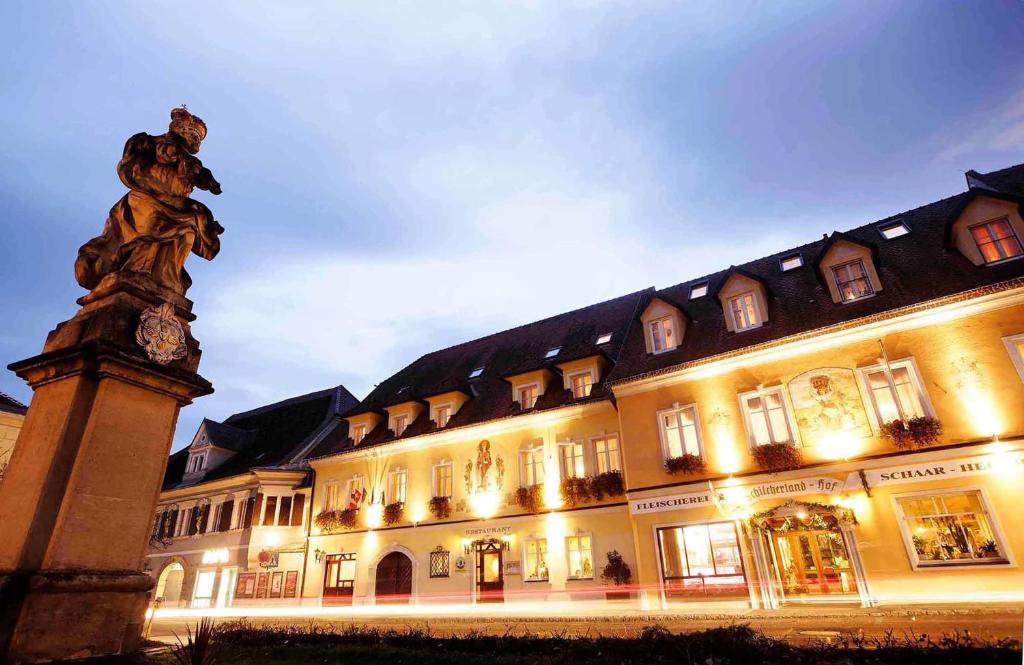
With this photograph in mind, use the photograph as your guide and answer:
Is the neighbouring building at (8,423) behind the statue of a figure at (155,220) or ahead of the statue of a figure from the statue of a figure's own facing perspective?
behind

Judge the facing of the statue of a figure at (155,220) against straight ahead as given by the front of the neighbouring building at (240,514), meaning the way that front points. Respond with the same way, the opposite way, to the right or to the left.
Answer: to the left

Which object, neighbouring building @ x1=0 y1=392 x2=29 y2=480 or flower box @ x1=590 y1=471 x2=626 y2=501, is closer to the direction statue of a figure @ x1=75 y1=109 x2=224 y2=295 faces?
the flower box

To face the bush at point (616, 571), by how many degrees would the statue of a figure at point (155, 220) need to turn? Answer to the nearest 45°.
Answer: approximately 90° to its left

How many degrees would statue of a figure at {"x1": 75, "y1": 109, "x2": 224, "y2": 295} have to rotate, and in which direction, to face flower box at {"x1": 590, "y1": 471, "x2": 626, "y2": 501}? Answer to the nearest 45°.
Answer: approximately 90° to its left

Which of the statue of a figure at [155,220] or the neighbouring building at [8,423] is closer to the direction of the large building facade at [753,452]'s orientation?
the statue of a figure

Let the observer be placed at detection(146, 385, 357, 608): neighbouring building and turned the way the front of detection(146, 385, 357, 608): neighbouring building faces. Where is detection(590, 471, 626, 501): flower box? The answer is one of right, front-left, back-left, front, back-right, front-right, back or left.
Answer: left

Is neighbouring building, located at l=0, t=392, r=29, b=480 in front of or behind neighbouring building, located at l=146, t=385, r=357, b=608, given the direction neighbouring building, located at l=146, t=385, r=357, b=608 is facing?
in front
